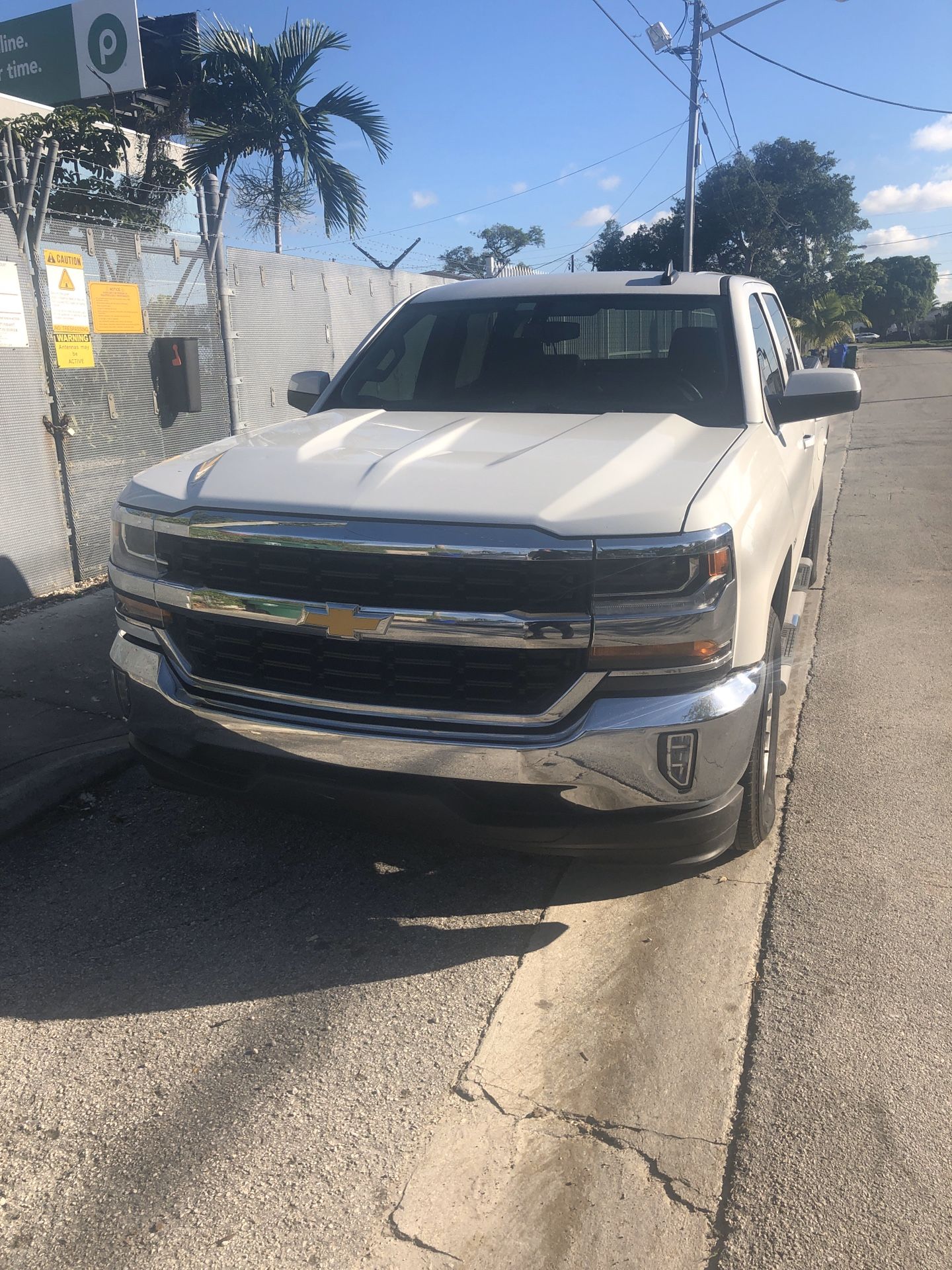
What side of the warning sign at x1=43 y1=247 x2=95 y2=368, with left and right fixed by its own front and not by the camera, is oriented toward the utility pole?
left

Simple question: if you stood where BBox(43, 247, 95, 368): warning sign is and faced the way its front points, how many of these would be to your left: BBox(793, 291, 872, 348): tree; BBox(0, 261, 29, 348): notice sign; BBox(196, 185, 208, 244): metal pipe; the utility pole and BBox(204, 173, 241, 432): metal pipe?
4

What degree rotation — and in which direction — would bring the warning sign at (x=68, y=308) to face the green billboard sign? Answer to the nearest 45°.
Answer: approximately 135° to its left

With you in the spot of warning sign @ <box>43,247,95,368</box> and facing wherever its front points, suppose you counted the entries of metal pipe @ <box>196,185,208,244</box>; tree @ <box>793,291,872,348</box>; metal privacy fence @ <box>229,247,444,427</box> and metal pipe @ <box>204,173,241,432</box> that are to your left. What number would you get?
4

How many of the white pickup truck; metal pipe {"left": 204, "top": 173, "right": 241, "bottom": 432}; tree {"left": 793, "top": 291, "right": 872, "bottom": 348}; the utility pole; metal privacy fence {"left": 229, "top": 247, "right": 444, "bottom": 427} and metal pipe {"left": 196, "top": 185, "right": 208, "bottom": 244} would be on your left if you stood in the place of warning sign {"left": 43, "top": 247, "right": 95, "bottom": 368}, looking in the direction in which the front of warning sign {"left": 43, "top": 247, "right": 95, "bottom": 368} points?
5

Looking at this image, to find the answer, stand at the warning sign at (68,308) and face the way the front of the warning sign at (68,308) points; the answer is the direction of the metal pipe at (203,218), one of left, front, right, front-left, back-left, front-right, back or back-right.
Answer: left

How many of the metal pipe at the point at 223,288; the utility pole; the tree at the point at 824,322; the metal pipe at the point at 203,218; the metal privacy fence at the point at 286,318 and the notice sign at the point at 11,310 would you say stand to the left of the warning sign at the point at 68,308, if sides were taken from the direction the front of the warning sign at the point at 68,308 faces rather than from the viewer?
5

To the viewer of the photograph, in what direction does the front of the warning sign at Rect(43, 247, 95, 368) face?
facing the viewer and to the right of the viewer

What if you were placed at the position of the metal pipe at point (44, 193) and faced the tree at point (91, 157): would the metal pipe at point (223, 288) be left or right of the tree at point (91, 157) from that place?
right

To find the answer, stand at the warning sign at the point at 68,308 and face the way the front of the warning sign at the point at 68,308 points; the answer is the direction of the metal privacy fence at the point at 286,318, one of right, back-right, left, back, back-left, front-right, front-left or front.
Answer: left

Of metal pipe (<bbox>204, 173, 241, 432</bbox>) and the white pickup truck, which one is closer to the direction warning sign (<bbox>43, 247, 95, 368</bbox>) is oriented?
the white pickup truck

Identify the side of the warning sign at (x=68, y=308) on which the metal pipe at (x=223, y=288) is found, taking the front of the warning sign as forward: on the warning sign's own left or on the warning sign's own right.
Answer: on the warning sign's own left

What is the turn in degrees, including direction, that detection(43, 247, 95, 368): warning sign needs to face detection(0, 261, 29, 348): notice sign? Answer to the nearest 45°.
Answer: approximately 90° to its right

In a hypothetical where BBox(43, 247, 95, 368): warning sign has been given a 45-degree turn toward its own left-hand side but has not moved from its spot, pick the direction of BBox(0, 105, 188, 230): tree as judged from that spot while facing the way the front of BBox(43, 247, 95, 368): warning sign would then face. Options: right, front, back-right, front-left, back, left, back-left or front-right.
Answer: left
